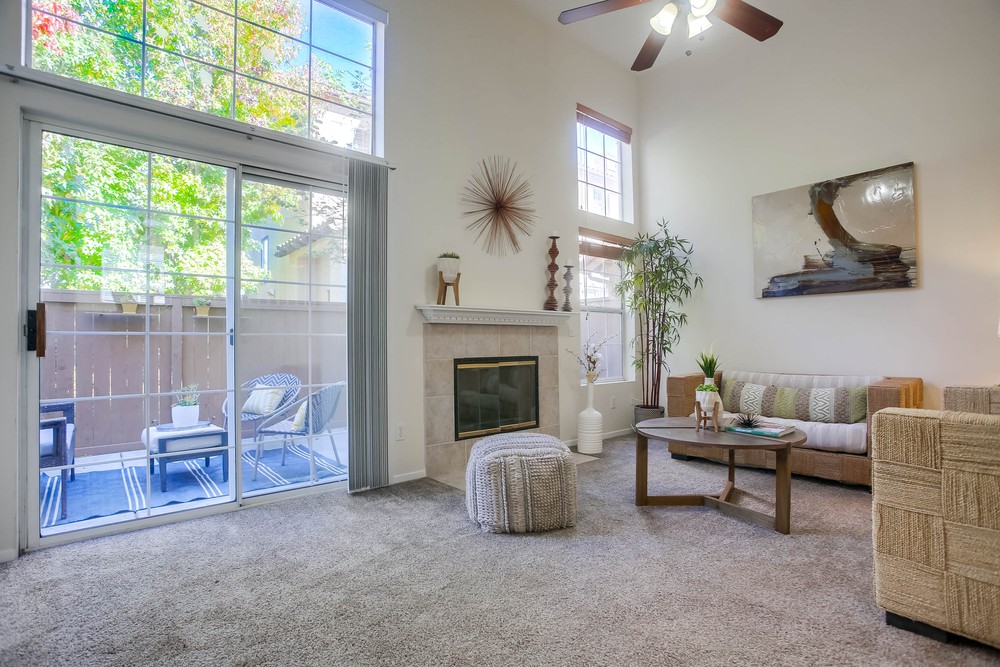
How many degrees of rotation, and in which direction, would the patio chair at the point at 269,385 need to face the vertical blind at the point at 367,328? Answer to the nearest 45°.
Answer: approximately 45° to its left

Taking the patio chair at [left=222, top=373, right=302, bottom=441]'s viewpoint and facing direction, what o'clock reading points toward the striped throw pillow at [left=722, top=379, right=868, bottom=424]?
The striped throw pillow is roughly at 8 o'clock from the patio chair.

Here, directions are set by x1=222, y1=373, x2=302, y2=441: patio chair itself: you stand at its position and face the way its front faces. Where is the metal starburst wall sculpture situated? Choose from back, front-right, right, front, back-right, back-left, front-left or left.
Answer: back-left

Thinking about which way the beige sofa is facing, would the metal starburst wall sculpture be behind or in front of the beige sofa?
in front

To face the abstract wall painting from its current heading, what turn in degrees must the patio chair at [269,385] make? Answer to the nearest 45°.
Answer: approximately 135° to its left

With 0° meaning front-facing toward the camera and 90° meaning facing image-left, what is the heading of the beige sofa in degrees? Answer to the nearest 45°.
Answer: approximately 45°

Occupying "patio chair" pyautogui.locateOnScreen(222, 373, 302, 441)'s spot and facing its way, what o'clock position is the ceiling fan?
The ceiling fan is roughly at 9 o'clock from the patio chair.

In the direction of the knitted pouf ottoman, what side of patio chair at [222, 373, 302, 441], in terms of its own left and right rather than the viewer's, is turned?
left

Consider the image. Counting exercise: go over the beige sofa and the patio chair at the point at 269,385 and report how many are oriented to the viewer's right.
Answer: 0

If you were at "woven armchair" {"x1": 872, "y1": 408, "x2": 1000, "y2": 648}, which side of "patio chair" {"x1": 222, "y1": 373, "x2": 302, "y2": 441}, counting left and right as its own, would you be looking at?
left

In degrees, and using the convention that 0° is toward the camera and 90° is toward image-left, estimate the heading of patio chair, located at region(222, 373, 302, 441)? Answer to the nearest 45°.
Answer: approximately 45°

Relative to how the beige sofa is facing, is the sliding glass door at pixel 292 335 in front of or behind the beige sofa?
in front

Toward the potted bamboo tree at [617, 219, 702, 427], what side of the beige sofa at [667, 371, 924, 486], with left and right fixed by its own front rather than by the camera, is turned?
right

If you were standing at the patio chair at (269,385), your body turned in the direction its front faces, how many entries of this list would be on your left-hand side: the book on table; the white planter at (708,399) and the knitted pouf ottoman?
3

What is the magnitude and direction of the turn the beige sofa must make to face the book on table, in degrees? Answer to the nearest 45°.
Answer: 0° — it already faces it

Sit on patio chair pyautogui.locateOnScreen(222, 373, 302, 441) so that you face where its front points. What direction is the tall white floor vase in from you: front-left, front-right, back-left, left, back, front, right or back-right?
back-left

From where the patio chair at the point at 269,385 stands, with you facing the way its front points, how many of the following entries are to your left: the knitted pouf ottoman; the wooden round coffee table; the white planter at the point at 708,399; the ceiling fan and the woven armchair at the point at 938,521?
5
